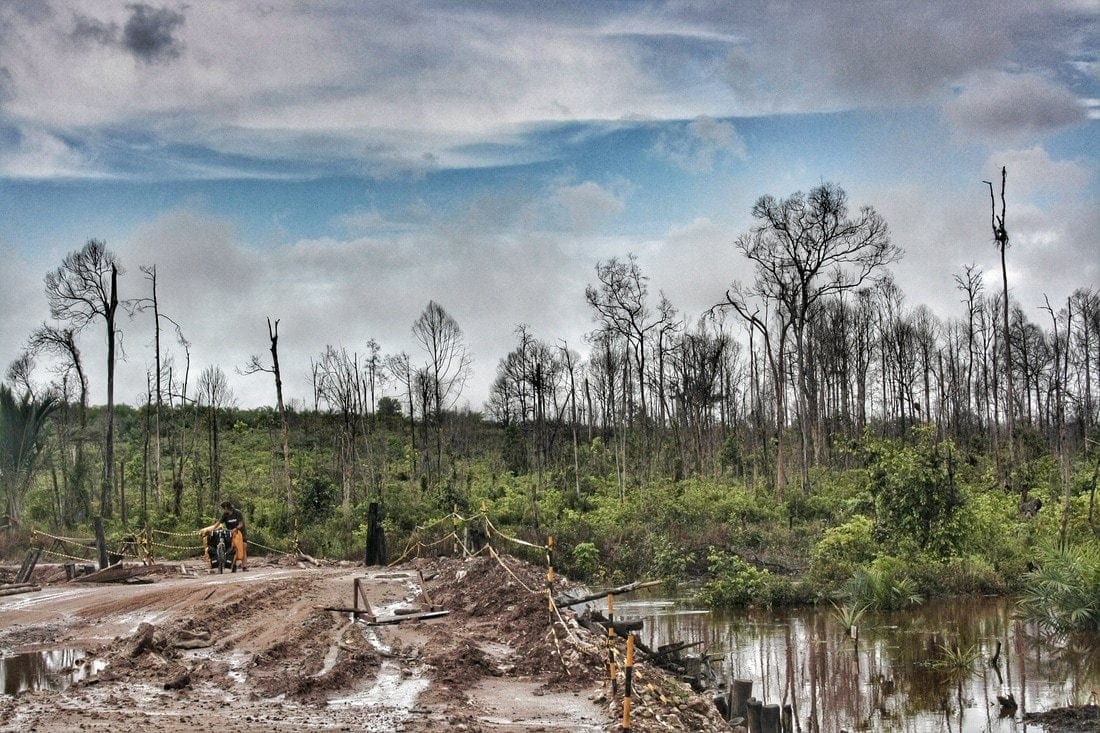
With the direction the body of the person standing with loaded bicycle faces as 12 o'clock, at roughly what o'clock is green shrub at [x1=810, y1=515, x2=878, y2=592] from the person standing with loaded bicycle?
The green shrub is roughly at 8 o'clock from the person standing with loaded bicycle.

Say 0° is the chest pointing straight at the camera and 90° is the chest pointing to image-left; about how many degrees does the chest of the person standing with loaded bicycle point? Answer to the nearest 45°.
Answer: approximately 45°

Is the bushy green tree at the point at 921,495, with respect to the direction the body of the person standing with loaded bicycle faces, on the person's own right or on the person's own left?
on the person's own left

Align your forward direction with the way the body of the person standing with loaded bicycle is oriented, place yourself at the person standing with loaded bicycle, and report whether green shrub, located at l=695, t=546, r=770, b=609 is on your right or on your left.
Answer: on your left

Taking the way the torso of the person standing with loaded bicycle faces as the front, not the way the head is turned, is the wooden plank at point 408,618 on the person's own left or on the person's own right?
on the person's own left

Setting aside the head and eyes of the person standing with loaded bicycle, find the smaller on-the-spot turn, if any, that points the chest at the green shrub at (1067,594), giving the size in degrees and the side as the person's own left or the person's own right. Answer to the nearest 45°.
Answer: approximately 90° to the person's own left

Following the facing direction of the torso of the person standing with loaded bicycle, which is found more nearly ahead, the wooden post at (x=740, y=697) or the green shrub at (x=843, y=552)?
the wooden post

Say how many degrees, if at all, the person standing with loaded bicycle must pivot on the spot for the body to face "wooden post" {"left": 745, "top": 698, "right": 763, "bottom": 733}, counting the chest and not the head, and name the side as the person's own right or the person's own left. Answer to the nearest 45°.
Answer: approximately 45° to the person's own left

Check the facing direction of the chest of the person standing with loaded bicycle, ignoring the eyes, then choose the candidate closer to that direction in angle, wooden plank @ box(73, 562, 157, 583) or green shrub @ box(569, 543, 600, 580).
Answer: the wooden plank

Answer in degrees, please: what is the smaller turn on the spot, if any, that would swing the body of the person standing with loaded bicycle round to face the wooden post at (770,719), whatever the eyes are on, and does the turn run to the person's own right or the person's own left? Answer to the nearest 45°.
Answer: approximately 45° to the person's own left
